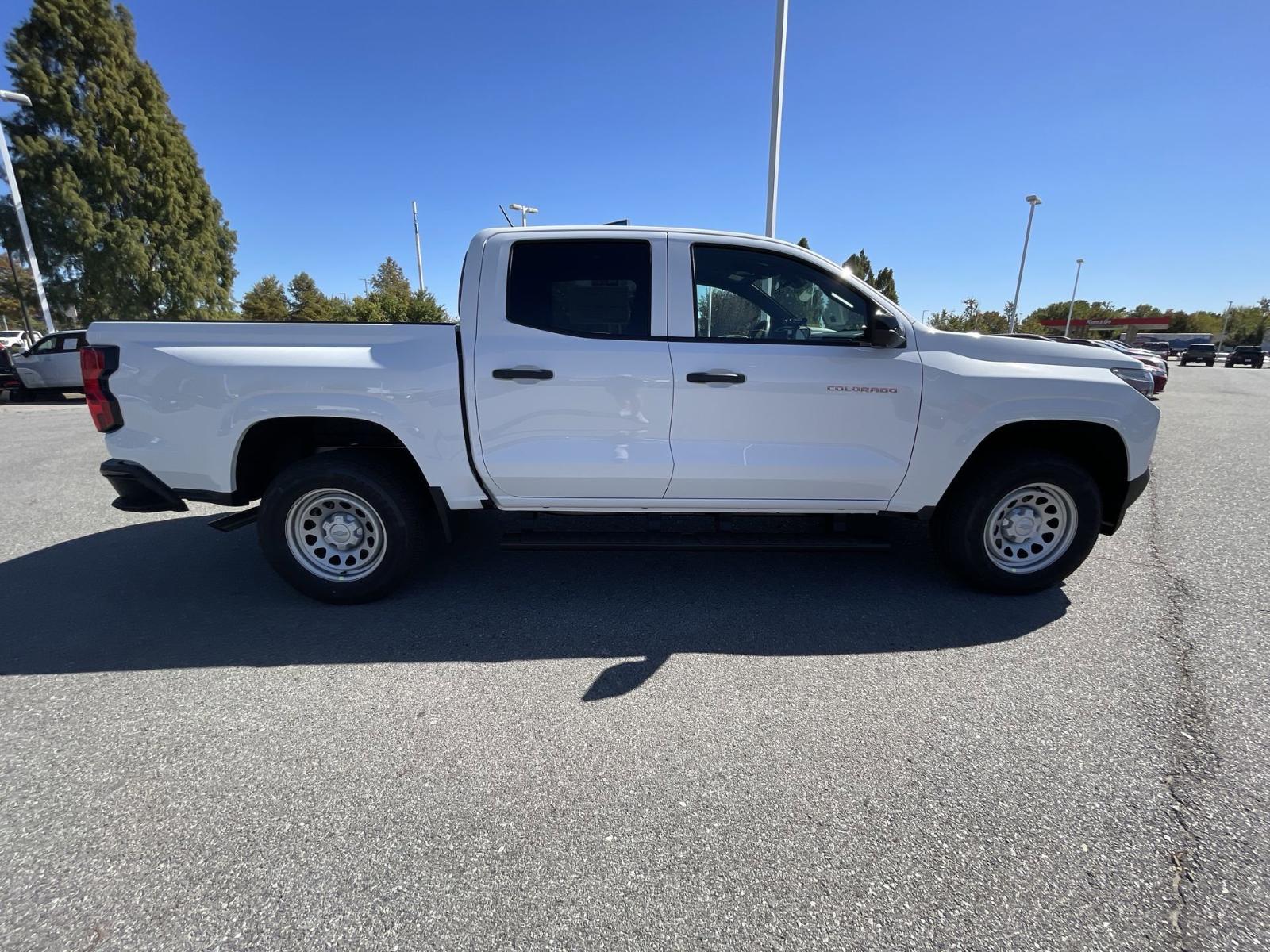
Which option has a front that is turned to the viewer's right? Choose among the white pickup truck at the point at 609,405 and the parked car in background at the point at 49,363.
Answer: the white pickup truck

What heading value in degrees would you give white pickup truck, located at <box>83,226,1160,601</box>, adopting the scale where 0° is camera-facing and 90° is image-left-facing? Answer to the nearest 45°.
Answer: approximately 270°

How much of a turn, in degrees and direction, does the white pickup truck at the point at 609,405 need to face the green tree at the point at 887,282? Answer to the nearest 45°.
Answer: approximately 45° to its left

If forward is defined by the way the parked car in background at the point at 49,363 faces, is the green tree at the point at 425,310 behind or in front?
behind

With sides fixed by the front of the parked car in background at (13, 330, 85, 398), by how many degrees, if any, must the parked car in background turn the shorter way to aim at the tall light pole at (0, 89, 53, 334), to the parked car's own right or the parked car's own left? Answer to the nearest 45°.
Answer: approximately 90° to the parked car's own right

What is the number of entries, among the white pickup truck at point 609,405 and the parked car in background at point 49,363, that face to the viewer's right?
1

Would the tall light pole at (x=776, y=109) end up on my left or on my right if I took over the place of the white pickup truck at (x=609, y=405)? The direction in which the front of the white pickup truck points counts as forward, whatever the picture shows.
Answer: on my left

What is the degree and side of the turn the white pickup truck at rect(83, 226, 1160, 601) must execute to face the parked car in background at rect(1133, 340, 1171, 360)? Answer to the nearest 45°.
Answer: approximately 45° to its left

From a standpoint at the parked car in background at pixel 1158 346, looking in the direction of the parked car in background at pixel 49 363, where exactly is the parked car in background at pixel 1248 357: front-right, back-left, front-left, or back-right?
back-left

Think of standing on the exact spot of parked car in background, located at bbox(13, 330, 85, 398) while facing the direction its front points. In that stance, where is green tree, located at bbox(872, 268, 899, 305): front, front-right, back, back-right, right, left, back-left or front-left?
back

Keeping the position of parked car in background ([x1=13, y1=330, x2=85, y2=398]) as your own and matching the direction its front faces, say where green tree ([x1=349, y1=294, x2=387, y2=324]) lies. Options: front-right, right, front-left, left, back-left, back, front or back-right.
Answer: back-right

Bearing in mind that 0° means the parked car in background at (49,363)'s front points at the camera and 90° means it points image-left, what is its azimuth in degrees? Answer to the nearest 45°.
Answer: approximately 90°
